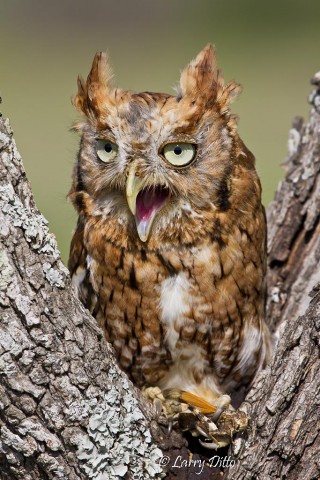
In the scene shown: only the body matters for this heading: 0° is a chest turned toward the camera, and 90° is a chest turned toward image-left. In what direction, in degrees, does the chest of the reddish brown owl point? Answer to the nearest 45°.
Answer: approximately 0°
